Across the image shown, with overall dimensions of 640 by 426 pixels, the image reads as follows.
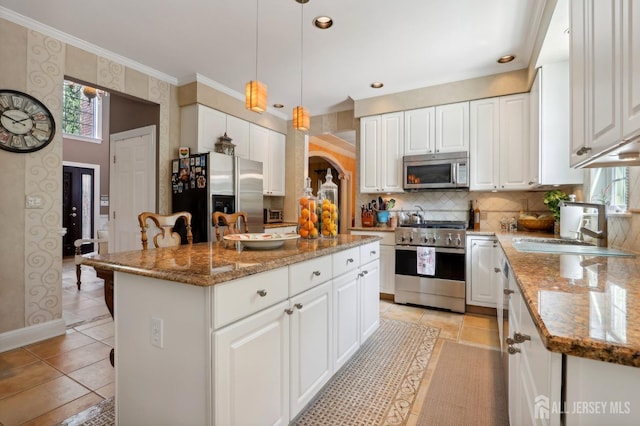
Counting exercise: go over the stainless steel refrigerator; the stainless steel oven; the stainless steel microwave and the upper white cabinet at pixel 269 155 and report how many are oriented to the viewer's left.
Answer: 0

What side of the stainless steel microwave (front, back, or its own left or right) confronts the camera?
front

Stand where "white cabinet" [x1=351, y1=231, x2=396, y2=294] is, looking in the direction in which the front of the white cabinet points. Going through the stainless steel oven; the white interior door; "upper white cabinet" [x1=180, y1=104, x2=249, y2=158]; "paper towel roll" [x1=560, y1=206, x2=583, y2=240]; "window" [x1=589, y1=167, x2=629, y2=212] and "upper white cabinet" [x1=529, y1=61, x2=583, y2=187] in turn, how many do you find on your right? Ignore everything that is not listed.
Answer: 2

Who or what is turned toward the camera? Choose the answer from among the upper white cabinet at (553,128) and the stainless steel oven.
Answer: the stainless steel oven

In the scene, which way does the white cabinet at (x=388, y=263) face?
toward the camera

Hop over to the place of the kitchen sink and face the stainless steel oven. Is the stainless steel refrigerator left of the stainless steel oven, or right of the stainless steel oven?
left

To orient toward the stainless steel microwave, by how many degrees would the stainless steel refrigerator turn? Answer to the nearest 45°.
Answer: approximately 45° to its left

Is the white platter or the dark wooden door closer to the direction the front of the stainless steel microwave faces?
the white platter

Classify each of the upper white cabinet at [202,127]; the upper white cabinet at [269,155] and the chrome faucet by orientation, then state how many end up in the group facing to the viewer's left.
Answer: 1

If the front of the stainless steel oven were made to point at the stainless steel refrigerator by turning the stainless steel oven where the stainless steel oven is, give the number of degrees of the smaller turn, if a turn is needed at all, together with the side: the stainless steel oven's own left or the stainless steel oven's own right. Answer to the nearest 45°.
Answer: approximately 90° to the stainless steel oven's own right

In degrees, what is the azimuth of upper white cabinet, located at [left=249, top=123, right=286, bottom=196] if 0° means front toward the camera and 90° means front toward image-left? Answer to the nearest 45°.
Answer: approximately 315°

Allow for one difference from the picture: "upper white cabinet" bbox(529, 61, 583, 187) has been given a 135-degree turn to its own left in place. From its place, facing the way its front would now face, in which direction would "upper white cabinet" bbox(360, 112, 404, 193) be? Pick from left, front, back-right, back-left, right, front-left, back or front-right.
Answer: back-right

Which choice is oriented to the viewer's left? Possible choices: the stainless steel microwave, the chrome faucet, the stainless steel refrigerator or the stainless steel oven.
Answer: the chrome faucet

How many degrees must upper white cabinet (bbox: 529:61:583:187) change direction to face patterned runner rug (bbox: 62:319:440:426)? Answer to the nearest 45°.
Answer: approximately 45° to its left

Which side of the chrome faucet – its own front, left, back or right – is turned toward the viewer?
left

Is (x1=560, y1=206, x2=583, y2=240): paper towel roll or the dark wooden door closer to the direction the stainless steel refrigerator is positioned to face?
the paper towel roll

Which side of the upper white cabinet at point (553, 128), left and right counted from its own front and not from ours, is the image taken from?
left

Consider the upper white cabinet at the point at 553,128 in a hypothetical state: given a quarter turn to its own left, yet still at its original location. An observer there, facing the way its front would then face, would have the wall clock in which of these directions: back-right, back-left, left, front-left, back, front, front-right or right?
front-right

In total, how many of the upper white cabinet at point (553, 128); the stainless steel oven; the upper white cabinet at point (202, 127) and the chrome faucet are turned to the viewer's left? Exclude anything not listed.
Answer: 2
